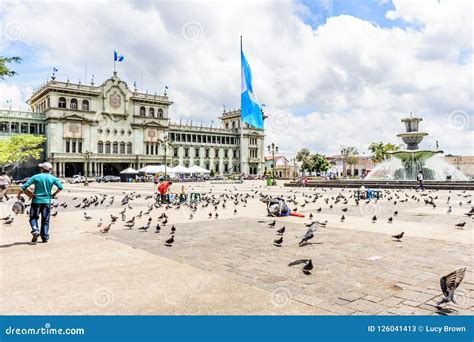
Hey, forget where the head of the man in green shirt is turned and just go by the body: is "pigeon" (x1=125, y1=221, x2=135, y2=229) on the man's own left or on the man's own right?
on the man's own right

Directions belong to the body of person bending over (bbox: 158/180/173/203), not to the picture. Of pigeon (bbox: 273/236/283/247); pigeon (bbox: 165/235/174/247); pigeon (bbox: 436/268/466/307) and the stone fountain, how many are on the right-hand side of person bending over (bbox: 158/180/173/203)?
3
